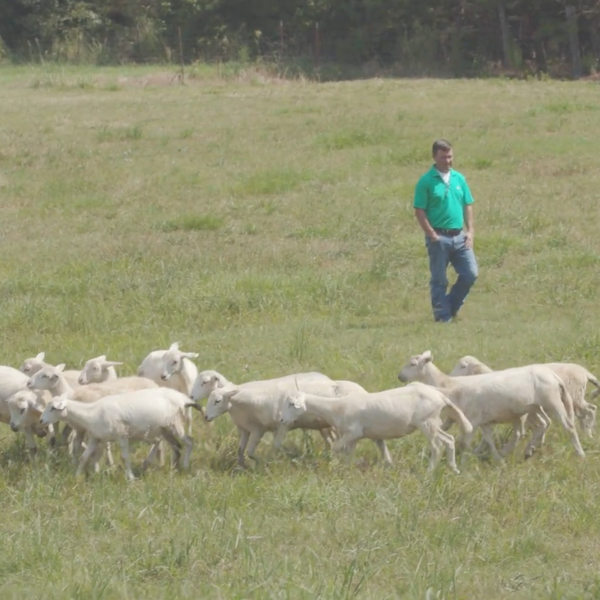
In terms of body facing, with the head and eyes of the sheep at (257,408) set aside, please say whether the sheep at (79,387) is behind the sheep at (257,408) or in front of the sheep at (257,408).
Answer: in front

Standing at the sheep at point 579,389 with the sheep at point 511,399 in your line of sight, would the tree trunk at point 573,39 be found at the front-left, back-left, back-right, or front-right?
back-right

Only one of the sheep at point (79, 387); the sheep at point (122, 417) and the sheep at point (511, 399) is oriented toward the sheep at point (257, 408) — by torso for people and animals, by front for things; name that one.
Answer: the sheep at point (511, 399)

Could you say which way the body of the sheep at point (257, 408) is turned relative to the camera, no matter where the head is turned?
to the viewer's left

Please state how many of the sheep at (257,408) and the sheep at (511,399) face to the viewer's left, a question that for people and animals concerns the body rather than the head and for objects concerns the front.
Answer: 2

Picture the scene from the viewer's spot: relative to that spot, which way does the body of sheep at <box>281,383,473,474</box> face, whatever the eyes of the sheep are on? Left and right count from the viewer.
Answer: facing to the left of the viewer

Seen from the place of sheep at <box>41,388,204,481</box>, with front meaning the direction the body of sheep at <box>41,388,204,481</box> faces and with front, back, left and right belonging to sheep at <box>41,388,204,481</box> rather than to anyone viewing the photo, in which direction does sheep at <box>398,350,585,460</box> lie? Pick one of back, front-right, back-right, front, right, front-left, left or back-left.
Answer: back

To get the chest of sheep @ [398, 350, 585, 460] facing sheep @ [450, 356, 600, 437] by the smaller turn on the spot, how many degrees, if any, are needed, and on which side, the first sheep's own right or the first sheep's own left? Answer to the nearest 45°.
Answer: approximately 135° to the first sheep's own right

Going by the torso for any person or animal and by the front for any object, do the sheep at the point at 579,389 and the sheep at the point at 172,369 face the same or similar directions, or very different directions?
very different directions

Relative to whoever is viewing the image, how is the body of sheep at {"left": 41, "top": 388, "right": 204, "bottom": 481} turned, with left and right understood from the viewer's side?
facing to the left of the viewer

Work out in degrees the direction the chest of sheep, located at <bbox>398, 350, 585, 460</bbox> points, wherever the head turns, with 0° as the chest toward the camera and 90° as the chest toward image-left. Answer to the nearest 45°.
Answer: approximately 90°

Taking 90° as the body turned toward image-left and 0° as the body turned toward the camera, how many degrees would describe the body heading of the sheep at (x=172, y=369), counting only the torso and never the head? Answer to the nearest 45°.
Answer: approximately 315°

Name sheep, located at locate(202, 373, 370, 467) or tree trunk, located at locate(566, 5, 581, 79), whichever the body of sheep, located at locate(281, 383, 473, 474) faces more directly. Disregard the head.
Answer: the sheep

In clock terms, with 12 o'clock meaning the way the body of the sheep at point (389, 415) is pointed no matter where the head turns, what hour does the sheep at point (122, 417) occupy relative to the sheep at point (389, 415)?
the sheep at point (122, 417) is roughly at 12 o'clock from the sheep at point (389, 415).

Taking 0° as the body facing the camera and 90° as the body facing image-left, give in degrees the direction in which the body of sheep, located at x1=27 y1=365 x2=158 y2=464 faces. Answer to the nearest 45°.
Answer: approximately 90°

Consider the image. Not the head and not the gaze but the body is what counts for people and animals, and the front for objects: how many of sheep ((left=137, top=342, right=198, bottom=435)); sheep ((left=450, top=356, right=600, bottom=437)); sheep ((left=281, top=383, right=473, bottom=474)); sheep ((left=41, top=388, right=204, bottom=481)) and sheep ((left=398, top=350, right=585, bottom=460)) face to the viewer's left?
4

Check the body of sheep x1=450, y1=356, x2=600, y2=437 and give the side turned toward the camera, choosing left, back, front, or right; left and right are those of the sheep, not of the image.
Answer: left

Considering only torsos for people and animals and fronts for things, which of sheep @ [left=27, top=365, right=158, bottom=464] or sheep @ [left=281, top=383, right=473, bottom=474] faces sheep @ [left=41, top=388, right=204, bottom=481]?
sheep @ [left=281, top=383, right=473, bottom=474]

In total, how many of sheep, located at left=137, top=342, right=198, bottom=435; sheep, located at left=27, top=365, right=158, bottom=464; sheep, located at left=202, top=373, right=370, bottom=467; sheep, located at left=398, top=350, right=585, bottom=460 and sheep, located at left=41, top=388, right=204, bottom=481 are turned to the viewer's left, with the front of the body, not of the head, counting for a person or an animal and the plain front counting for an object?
4
